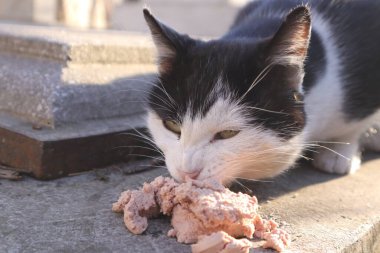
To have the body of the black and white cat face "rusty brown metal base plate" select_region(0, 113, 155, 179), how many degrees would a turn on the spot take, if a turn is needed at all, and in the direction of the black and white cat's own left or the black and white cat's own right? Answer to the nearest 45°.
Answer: approximately 45° to the black and white cat's own right

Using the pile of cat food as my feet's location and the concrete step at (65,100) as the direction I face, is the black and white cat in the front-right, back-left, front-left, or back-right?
front-right

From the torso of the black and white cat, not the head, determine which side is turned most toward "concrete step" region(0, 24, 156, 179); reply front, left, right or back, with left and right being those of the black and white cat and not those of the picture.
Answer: right

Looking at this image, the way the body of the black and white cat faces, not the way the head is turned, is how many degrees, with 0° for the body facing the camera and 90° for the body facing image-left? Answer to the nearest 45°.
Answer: approximately 45°
